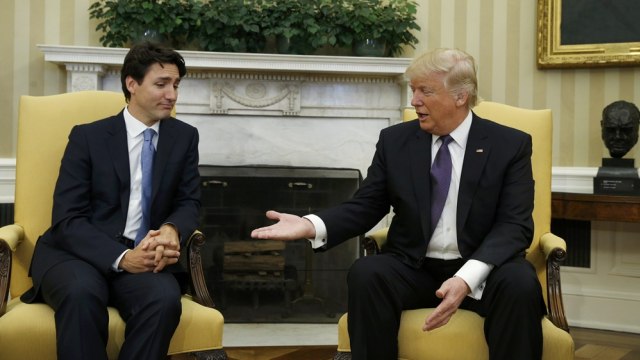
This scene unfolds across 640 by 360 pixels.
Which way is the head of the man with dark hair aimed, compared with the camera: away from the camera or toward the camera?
toward the camera

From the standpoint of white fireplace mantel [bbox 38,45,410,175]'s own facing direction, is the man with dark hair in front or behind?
in front

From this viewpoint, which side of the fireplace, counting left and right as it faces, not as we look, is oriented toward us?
front

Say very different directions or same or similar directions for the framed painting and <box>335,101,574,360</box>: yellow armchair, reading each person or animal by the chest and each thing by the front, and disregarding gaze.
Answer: same or similar directions

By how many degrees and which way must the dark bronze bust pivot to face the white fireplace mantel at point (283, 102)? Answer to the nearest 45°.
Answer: approximately 90° to its right

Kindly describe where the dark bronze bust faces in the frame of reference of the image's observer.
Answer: facing the viewer

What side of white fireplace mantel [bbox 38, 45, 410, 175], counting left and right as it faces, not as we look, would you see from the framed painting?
left

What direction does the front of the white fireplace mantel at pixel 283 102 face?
toward the camera

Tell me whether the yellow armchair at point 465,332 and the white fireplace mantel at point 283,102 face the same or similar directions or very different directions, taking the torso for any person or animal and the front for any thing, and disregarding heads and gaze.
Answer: same or similar directions

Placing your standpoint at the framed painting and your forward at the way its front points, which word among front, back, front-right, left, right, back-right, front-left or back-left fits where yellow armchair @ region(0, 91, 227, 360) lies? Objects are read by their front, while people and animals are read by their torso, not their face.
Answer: front-right
